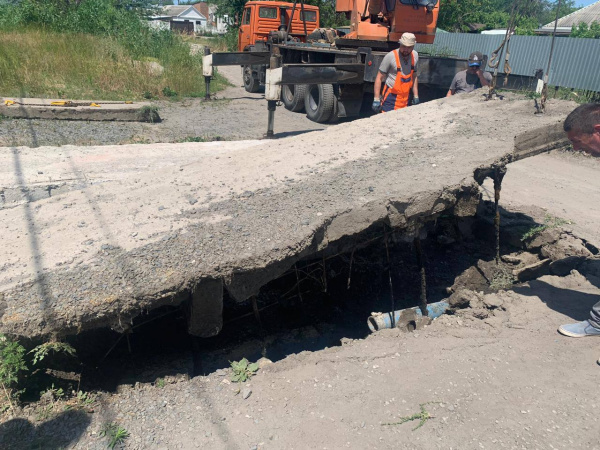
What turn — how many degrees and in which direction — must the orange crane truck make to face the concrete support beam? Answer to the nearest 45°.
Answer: approximately 135° to its left

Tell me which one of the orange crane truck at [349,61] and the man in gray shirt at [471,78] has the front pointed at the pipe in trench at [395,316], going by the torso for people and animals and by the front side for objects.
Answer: the man in gray shirt

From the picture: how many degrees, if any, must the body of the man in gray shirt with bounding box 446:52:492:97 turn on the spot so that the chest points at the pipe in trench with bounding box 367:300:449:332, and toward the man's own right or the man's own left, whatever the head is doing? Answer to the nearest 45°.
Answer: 0° — they already face it

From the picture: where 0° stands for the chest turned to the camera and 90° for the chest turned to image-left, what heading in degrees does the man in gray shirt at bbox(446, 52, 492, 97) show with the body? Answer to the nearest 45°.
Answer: approximately 0°

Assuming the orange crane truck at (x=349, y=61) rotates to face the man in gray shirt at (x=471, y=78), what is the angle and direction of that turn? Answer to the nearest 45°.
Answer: approximately 180°

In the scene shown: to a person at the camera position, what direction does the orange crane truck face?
facing away from the viewer and to the left of the viewer
